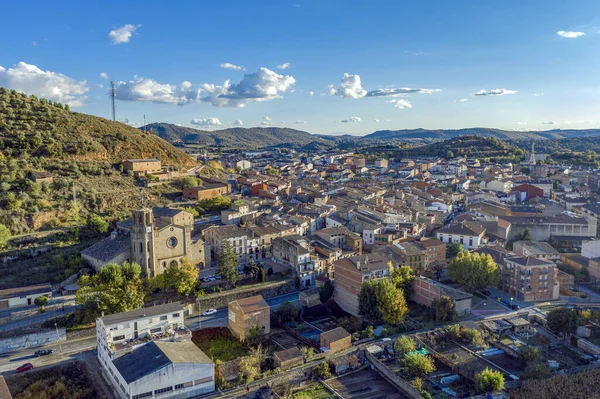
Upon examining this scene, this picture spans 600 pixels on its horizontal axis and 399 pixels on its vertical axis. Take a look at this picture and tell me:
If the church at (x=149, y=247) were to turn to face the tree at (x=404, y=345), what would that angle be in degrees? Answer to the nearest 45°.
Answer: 0° — it already faces it

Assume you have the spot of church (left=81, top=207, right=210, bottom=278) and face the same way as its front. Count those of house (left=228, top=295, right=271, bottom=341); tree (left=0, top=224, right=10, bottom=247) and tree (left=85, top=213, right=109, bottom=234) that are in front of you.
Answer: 1

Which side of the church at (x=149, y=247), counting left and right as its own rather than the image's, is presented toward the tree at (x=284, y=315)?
front

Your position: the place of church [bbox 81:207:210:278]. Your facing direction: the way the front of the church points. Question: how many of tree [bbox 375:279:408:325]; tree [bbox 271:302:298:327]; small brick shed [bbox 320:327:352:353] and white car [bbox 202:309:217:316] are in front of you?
4

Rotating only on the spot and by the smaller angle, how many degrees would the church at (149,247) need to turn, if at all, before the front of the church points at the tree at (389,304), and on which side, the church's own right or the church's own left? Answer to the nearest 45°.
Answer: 0° — it already faces it

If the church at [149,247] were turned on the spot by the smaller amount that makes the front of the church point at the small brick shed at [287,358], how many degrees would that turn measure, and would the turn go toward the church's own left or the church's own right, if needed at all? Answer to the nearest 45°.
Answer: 0° — it already faces it

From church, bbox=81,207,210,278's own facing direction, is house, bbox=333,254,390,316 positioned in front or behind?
in front

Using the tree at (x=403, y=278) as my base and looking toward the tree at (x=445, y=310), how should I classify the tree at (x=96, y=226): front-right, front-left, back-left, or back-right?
back-right

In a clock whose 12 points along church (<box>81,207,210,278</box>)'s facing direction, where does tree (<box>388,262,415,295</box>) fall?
The tree is roughly at 11 o'clock from the church.

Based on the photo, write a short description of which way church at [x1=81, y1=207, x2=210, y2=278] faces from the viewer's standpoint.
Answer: facing the viewer and to the right of the viewer

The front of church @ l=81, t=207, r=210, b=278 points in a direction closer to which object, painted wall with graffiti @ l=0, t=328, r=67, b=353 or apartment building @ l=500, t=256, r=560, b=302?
the apartment building

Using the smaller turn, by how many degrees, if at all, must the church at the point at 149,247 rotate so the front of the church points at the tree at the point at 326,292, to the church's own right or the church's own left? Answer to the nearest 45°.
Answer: approximately 45° to the church's own left

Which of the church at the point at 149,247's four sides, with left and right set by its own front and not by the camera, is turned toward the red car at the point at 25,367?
right

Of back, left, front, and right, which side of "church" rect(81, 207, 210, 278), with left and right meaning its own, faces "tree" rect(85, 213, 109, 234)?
back

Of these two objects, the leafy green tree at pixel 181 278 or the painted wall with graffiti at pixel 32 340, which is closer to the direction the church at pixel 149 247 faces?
the leafy green tree
